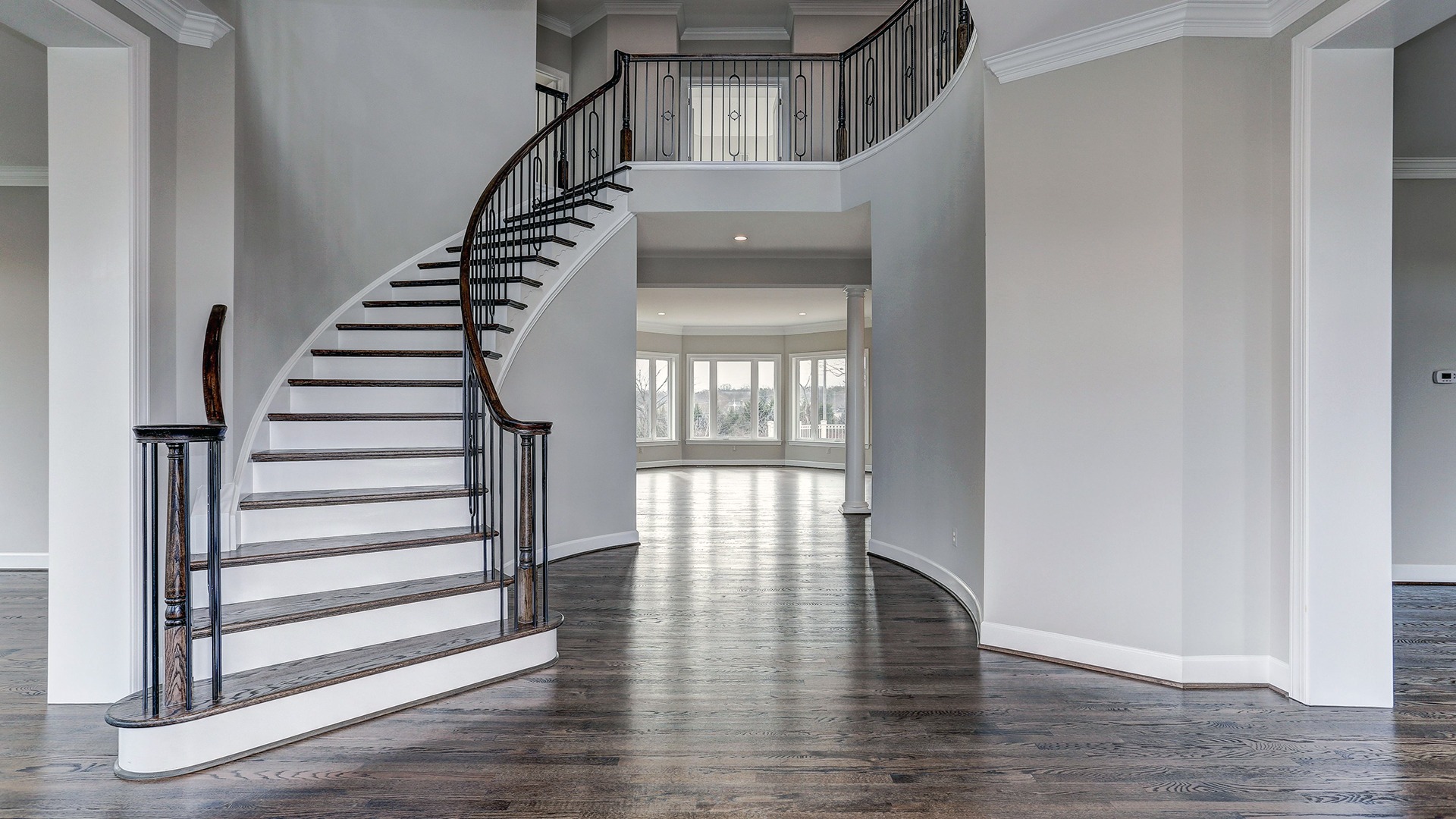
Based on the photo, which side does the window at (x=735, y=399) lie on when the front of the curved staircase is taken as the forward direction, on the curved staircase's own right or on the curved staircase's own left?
on the curved staircase's own left

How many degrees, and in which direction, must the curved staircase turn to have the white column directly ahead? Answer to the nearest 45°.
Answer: approximately 90° to its left

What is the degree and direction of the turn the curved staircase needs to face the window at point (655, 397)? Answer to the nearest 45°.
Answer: approximately 135° to its left
